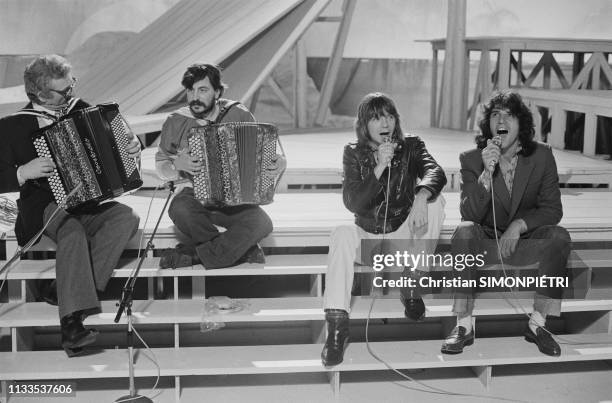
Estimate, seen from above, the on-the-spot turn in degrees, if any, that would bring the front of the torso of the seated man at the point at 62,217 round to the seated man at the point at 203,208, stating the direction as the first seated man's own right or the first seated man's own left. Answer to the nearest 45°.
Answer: approximately 45° to the first seated man's own left

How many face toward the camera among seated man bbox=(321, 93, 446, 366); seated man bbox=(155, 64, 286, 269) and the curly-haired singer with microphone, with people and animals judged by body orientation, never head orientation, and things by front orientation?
3

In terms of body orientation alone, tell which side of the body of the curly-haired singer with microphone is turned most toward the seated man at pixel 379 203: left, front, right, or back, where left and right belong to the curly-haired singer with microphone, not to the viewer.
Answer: right

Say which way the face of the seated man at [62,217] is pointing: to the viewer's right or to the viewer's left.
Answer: to the viewer's right

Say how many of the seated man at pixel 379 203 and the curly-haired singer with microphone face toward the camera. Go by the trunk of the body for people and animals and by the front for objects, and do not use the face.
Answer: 2

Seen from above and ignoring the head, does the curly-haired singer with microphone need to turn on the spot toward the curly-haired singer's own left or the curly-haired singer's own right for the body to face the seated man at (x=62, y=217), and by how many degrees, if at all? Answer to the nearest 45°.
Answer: approximately 90° to the curly-haired singer's own right

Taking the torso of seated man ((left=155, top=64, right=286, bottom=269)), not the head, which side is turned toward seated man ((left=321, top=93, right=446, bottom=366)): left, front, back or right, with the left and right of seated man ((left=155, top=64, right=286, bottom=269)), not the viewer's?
left

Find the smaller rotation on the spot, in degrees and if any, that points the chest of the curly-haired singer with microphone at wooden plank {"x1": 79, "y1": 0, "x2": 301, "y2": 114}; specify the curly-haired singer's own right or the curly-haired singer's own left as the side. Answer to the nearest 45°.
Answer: approximately 135° to the curly-haired singer's own right

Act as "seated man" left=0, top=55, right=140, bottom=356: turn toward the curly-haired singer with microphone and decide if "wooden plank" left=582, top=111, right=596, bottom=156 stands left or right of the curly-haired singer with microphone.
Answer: left

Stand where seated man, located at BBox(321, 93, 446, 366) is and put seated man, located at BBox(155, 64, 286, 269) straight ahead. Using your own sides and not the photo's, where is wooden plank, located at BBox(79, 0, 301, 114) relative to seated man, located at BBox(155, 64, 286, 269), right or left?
right

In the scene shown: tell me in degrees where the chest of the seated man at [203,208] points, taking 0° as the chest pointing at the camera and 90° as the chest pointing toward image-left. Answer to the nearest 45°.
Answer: approximately 0°

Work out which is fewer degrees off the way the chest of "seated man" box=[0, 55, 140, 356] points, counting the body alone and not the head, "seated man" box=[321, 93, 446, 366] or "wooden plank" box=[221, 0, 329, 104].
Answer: the seated man

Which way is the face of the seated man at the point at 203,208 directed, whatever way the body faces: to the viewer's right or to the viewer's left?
to the viewer's left
